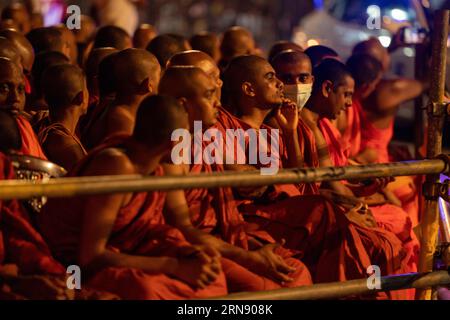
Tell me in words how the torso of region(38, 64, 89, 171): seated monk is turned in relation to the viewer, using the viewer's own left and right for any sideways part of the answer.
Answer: facing away from the viewer and to the right of the viewer

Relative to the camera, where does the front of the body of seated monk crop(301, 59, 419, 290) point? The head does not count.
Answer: to the viewer's right

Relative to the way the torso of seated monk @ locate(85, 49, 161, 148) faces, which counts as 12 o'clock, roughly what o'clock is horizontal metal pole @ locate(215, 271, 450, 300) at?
The horizontal metal pole is roughly at 3 o'clock from the seated monk.

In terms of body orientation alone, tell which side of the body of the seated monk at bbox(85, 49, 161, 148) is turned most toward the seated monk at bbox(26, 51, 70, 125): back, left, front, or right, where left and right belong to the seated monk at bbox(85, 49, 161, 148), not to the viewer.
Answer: left

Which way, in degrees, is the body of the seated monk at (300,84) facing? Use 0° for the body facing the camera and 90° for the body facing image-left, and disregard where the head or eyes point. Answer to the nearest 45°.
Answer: approximately 0°

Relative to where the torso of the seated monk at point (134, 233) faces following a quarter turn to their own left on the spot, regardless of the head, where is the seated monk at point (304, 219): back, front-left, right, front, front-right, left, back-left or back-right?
front-right
